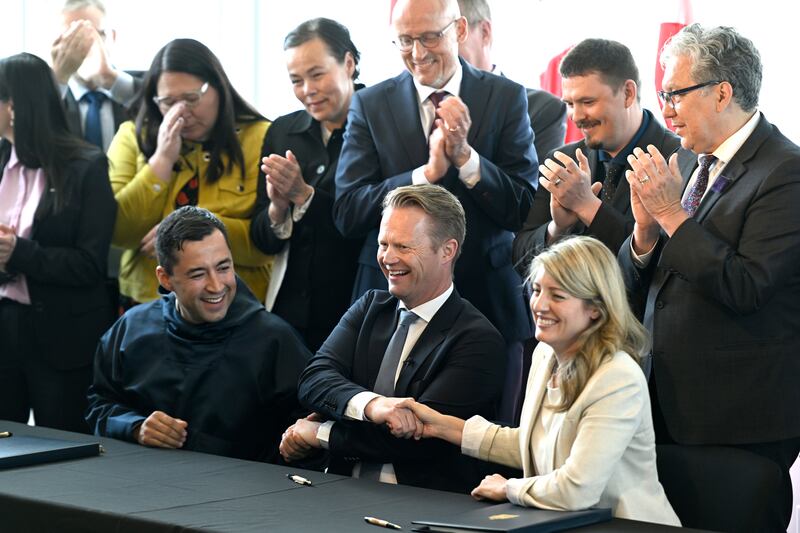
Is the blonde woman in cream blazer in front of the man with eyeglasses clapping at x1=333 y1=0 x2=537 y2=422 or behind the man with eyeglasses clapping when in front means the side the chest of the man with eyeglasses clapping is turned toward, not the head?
in front

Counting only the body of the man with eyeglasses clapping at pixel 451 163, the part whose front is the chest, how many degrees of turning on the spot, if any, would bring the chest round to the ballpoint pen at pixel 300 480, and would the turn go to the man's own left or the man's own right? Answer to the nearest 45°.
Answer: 0° — they already face it

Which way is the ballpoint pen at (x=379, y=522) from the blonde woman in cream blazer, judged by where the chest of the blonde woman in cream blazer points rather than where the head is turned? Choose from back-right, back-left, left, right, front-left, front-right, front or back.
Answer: front

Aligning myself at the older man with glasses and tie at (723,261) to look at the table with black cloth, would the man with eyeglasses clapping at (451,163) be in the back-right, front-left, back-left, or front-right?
front-right

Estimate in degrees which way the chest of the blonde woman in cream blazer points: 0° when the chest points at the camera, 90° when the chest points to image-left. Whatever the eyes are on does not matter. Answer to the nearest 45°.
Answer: approximately 45°

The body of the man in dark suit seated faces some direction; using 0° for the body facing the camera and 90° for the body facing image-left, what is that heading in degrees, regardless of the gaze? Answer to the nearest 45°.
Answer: approximately 45°

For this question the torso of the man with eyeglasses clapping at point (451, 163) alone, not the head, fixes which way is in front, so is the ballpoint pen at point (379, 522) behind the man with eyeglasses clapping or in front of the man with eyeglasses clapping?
in front

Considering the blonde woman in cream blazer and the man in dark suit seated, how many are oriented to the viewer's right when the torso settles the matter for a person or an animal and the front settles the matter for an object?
0

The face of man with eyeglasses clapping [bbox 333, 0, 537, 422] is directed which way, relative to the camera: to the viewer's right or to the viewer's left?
to the viewer's left

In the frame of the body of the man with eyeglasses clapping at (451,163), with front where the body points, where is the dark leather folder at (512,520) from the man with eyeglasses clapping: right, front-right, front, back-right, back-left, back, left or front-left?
front

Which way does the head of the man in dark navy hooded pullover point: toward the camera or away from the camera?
toward the camera

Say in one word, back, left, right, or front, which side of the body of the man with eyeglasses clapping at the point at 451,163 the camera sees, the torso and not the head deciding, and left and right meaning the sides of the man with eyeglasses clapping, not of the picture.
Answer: front

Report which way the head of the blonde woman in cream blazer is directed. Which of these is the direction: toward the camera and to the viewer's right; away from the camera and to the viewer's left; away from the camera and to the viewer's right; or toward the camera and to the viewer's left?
toward the camera and to the viewer's left

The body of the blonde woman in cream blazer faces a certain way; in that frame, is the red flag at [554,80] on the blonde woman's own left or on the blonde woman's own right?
on the blonde woman's own right

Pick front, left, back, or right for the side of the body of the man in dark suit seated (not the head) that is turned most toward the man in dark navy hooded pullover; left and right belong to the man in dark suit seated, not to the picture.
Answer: right

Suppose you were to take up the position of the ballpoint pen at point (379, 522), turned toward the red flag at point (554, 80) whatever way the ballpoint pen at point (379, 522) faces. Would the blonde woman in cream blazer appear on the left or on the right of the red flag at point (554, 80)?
right
